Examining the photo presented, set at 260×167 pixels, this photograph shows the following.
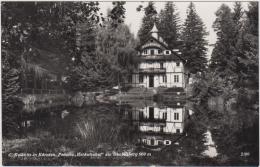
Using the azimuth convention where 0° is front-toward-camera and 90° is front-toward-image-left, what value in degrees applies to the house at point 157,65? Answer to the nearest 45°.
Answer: approximately 0°

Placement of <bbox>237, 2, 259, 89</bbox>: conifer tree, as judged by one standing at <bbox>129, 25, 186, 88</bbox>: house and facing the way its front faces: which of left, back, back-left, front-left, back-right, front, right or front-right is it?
left

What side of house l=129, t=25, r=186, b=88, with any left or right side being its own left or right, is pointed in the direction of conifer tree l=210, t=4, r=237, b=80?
left
